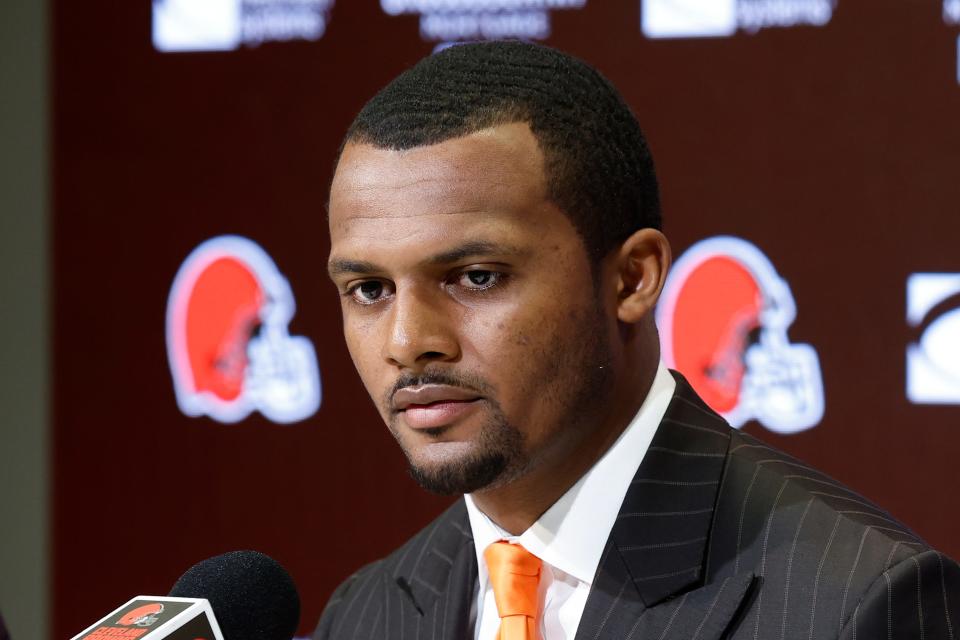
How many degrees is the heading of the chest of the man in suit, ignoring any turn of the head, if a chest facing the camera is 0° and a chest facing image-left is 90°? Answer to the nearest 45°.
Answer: approximately 45°
